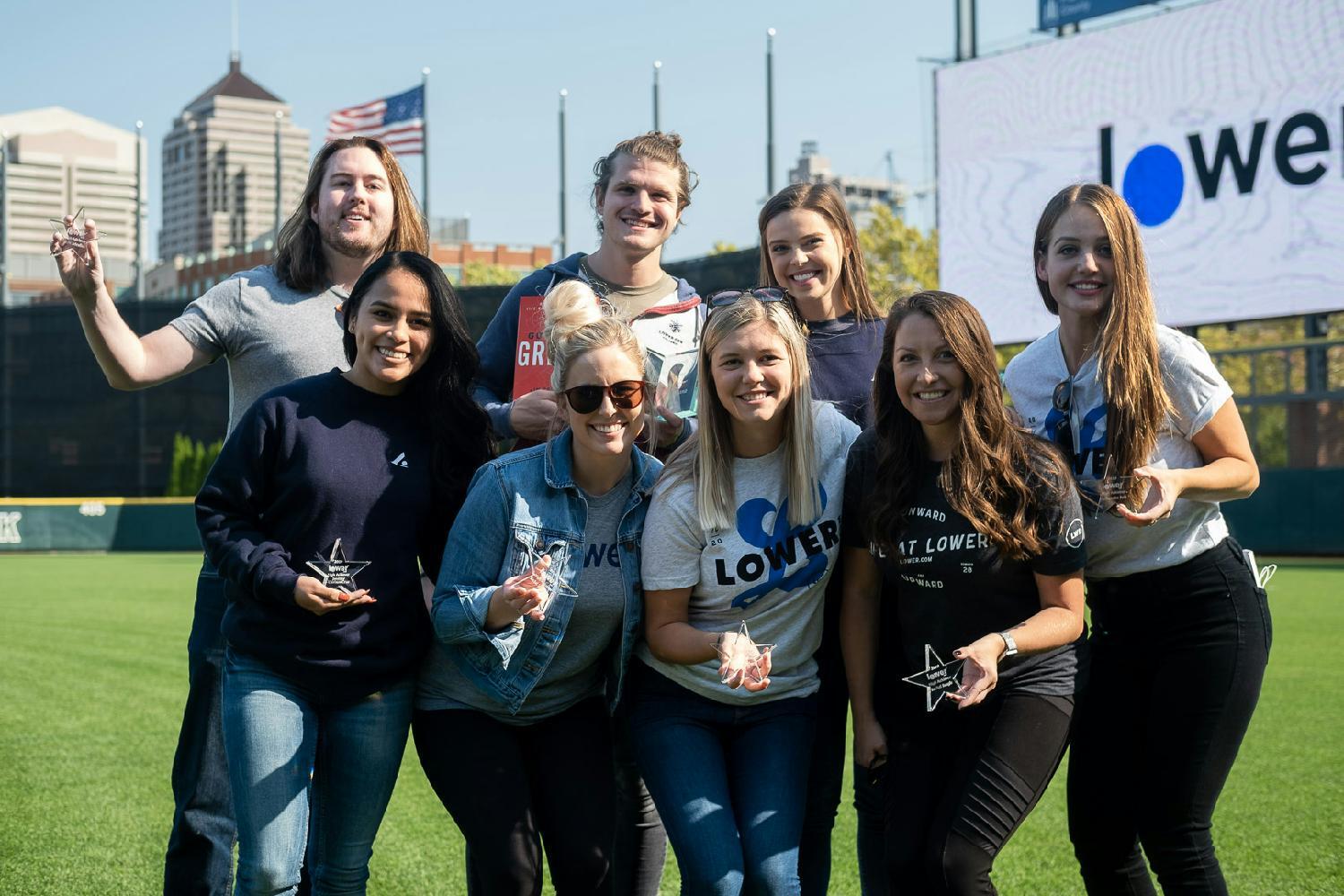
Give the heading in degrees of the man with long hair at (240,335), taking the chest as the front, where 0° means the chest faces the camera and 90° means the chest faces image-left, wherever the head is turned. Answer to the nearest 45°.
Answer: approximately 0°

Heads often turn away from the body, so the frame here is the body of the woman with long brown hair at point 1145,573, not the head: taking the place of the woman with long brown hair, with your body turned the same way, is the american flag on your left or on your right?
on your right

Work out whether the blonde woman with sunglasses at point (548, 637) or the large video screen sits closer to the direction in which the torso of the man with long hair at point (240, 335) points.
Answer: the blonde woman with sunglasses

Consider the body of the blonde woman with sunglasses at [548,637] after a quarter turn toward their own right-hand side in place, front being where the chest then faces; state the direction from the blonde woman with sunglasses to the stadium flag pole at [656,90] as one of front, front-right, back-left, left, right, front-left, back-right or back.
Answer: back-right

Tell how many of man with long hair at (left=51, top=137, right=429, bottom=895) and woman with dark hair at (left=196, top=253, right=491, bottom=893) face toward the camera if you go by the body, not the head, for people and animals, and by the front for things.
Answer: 2

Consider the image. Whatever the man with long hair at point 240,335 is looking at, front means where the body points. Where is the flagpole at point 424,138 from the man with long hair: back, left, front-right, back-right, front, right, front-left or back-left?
back

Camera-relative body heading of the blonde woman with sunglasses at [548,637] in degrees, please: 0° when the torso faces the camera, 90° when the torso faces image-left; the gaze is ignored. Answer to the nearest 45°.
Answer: approximately 315°

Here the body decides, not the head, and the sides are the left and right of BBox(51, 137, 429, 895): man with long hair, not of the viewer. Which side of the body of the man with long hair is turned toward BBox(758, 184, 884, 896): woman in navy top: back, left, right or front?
left
